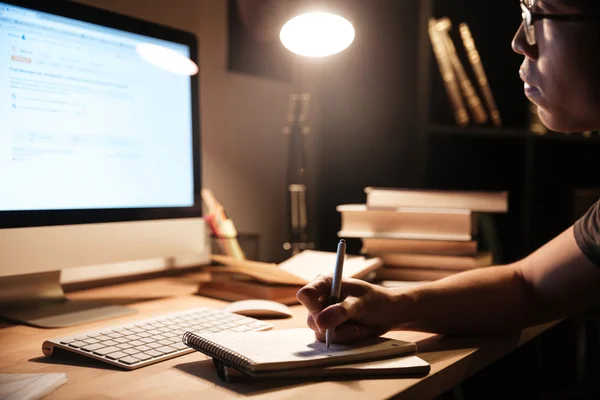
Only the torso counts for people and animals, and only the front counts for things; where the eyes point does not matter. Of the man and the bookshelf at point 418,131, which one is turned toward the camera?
the bookshelf

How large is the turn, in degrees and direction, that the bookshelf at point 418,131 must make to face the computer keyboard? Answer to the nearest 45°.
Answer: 0° — it already faces it

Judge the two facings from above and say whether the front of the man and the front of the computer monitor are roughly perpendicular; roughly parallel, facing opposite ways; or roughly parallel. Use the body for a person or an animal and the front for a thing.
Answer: roughly parallel, facing opposite ways

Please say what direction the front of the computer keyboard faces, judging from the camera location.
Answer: facing the viewer and to the right of the viewer

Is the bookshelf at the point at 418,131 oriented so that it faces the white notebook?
yes

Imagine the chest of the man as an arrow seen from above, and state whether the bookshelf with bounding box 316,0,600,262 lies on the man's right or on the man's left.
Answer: on the man's right

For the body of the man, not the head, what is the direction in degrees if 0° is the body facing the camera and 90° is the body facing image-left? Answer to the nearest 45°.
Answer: approximately 90°

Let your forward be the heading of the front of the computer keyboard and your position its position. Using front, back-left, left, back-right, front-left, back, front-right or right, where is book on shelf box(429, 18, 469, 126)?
left

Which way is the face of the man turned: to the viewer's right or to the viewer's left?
to the viewer's left

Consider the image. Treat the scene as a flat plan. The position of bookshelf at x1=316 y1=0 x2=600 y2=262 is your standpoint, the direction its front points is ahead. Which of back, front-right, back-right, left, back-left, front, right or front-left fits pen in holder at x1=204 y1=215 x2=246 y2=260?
front-right

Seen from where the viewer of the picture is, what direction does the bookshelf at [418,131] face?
facing the viewer

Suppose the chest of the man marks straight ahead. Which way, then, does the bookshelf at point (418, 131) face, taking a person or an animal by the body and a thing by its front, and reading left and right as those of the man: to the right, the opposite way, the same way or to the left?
to the left
